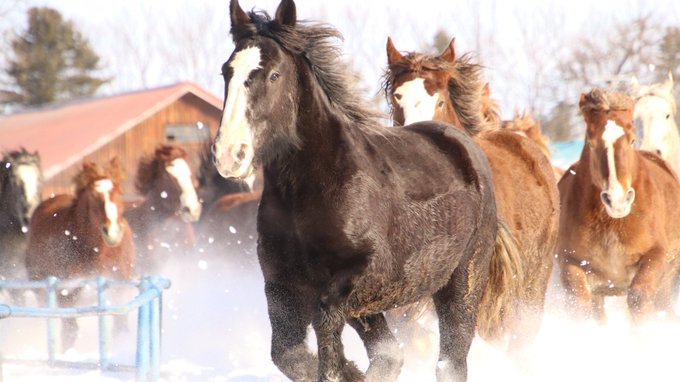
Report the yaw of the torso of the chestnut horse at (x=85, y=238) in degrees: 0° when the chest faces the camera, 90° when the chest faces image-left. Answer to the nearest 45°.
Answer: approximately 315°

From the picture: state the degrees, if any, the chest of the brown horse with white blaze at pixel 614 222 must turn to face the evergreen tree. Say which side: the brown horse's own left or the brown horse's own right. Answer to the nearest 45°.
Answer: approximately 135° to the brown horse's own right

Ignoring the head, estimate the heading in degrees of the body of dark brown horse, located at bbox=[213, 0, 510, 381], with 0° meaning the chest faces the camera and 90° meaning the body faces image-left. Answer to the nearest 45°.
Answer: approximately 45°

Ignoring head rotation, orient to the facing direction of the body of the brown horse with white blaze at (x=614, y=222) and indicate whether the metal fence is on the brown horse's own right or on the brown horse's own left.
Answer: on the brown horse's own right

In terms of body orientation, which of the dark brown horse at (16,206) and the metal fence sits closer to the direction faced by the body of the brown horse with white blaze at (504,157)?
the metal fence

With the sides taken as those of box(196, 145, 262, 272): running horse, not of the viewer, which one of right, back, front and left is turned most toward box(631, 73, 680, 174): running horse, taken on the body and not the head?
left

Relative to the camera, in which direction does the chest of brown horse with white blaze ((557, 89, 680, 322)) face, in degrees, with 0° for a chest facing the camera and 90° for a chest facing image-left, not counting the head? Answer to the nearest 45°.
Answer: approximately 0°

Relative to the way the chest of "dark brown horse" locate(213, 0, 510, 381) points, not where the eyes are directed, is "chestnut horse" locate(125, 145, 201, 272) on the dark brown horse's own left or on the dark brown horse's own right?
on the dark brown horse's own right

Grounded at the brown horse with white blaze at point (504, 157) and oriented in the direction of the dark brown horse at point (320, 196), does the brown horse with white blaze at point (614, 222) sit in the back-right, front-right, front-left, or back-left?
back-left
